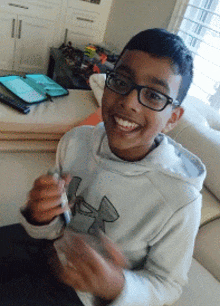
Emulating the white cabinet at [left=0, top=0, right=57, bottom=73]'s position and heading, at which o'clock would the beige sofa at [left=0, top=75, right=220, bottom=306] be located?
The beige sofa is roughly at 12 o'clock from the white cabinet.

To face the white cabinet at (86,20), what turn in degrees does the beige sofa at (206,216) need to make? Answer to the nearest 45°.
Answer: approximately 90° to its right

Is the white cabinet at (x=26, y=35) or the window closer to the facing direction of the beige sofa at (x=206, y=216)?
the white cabinet

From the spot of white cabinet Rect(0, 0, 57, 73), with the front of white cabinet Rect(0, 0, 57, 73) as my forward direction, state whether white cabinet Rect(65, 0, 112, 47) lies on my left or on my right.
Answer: on my left

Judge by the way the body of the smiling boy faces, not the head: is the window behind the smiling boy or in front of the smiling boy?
behind

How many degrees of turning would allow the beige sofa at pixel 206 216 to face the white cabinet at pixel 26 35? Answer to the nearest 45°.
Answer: approximately 90° to its right

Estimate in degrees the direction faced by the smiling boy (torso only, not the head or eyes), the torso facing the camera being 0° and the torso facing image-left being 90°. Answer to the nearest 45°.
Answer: approximately 45°

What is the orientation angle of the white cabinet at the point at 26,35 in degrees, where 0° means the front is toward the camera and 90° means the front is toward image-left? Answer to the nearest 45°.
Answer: approximately 0°
